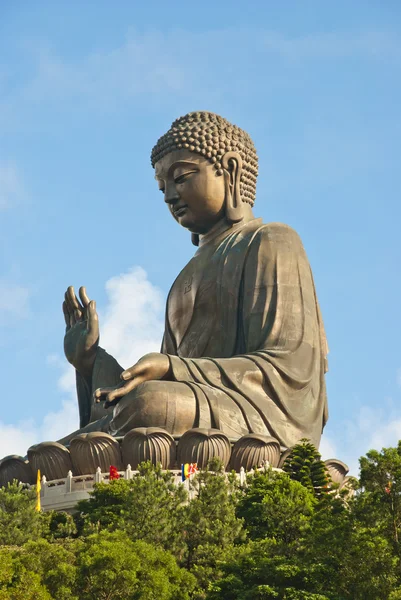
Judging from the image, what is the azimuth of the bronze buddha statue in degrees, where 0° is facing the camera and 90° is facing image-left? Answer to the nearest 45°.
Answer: approximately 45°

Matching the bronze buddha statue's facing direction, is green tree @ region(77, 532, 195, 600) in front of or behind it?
in front

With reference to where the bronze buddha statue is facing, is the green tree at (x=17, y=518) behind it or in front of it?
in front

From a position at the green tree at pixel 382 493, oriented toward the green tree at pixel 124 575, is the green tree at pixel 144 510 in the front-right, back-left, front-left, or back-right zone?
front-right
